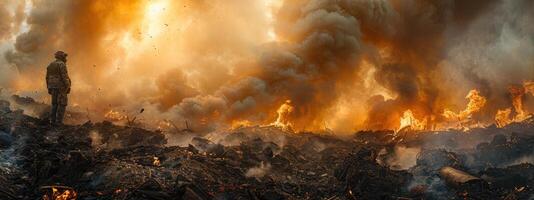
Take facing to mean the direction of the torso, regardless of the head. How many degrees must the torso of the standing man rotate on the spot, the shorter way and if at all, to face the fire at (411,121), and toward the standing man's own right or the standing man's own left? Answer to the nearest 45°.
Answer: approximately 45° to the standing man's own right

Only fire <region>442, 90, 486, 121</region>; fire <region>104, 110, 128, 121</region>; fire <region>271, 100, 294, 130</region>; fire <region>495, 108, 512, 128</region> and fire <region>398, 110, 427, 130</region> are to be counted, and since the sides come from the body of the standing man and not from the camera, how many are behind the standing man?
0

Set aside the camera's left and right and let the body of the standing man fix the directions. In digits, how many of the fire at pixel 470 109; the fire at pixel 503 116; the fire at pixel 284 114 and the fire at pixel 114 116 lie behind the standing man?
0

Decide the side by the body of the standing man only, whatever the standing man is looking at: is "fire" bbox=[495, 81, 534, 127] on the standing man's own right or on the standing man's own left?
on the standing man's own right

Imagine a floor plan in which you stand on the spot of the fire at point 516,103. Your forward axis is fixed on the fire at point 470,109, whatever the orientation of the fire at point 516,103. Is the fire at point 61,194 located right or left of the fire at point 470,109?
left

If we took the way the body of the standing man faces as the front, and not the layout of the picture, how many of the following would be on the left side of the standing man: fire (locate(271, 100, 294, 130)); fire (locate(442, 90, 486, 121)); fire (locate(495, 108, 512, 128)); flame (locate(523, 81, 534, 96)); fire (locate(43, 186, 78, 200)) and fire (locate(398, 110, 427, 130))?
0

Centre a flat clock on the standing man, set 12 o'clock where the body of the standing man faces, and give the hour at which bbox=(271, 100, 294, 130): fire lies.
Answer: The fire is roughly at 1 o'clock from the standing man.

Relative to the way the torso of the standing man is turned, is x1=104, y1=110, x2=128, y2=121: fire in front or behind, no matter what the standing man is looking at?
in front

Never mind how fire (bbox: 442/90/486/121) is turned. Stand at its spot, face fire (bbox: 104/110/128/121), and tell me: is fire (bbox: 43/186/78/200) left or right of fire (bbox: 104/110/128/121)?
left

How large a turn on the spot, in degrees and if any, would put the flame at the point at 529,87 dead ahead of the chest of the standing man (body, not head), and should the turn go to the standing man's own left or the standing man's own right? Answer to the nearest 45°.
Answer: approximately 45° to the standing man's own right

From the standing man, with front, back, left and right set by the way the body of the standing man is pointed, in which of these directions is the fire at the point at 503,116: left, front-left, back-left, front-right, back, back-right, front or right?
front-right

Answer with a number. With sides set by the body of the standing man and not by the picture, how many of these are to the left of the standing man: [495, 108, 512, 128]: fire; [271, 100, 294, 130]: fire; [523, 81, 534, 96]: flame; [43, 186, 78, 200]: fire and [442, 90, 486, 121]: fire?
0

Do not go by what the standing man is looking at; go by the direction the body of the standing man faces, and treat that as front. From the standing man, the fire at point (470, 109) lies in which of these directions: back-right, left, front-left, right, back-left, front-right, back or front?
front-right

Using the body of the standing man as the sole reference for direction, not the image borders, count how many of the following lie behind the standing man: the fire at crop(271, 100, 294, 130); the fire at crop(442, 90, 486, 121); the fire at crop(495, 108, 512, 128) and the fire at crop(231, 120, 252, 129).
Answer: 0

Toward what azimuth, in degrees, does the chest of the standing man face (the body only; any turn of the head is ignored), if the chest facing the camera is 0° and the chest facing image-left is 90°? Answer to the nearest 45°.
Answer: approximately 225°

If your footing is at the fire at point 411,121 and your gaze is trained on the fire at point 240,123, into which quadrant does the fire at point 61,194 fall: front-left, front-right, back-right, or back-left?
front-left
